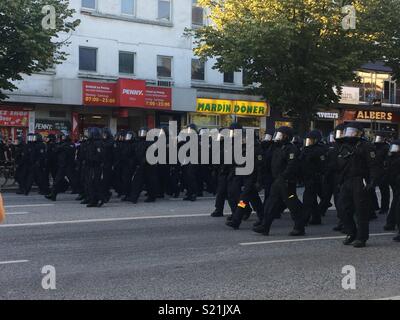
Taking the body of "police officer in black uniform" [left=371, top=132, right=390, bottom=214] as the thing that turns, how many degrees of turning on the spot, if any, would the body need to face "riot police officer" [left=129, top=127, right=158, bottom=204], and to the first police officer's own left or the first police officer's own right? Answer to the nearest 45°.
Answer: approximately 45° to the first police officer's own right

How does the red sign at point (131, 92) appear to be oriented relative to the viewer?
toward the camera

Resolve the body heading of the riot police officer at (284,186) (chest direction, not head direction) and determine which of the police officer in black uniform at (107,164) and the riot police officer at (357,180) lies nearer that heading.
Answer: the police officer in black uniform

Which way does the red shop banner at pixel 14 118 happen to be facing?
toward the camera

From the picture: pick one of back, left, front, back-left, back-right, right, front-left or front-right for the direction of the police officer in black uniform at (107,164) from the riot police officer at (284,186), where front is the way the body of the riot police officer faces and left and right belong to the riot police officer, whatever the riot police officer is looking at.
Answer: front-right

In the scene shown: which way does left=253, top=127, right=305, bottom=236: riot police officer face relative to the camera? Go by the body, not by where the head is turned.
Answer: to the viewer's left

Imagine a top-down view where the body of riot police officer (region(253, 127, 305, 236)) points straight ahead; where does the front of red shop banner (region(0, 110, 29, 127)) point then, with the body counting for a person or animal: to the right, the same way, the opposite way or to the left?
to the left

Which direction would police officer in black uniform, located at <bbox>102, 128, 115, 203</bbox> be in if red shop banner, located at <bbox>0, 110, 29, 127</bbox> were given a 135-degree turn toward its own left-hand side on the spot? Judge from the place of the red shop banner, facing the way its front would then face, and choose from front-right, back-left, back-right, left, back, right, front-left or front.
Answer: back-right

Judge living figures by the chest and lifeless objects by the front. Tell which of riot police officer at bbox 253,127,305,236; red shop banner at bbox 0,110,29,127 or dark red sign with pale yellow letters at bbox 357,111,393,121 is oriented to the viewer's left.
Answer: the riot police officer

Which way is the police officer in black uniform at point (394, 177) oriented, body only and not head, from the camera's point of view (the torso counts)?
to the viewer's left

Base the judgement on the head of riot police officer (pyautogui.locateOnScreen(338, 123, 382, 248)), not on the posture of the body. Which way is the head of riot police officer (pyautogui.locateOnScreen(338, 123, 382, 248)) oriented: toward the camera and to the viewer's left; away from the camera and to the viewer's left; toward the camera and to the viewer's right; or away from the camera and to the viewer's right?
toward the camera and to the viewer's left

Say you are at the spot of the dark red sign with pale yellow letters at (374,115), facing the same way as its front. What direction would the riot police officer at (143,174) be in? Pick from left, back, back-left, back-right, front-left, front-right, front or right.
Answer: front

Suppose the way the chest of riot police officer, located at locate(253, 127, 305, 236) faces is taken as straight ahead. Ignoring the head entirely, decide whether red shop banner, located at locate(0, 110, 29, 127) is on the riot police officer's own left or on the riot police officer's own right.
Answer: on the riot police officer's own right

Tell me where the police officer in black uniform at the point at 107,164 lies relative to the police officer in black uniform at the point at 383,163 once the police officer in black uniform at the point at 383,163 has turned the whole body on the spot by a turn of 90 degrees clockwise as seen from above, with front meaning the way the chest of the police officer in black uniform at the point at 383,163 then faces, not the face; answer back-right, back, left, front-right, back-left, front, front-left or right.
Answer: front-left

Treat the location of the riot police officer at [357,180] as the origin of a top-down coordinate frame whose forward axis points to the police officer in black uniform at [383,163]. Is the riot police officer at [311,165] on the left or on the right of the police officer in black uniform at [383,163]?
left

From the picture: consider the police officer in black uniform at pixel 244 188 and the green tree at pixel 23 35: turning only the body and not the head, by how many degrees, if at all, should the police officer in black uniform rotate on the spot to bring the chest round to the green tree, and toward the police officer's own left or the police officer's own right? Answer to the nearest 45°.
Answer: approximately 90° to the police officer's own right

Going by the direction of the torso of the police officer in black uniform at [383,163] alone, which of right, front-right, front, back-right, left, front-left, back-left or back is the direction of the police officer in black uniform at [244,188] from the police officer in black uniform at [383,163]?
front
